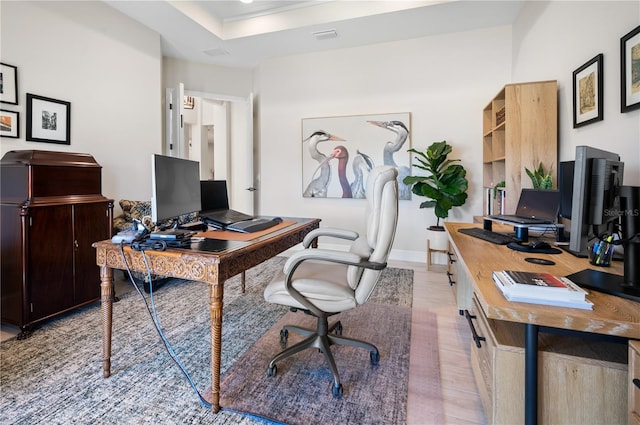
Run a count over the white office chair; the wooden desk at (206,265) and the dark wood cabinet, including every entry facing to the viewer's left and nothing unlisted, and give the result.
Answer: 1

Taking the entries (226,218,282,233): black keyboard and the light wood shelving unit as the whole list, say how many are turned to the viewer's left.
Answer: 1

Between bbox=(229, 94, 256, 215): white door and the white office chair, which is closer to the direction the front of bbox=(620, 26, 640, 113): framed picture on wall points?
the white office chair

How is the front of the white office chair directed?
to the viewer's left

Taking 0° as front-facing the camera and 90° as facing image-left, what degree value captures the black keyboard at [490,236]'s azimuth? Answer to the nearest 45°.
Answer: approximately 45°

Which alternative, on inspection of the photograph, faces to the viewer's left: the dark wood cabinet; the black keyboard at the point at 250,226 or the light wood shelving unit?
the light wood shelving unit

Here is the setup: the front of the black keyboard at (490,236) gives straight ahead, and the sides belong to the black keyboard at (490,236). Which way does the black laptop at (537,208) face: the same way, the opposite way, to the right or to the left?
the same way

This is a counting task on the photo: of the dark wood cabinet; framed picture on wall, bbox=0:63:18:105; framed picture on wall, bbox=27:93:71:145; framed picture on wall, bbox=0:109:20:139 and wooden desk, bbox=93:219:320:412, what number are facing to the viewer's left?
0

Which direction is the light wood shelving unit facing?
to the viewer's left

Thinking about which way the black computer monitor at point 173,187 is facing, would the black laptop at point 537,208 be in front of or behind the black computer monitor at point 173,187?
in front

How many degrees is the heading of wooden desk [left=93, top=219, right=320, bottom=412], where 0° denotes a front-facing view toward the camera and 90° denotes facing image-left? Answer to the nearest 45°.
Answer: approximately 315°

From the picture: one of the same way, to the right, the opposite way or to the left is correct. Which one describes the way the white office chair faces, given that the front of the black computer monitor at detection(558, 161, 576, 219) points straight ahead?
the same way

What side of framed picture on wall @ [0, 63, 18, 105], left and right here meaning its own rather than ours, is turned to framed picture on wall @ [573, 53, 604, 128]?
front

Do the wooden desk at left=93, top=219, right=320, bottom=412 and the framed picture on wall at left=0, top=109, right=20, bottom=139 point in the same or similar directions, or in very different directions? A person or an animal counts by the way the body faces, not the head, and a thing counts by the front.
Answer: same or similar directions

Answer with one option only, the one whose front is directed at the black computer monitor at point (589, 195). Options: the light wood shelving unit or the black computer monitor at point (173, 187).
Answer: the black computer monitor at point (173, 187)

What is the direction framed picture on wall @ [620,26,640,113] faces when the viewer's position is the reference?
facing the viewer and to the left of the viewer

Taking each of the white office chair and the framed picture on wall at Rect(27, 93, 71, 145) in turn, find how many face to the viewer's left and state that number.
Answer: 1

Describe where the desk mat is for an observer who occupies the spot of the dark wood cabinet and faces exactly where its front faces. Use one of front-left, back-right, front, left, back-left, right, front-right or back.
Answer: front
